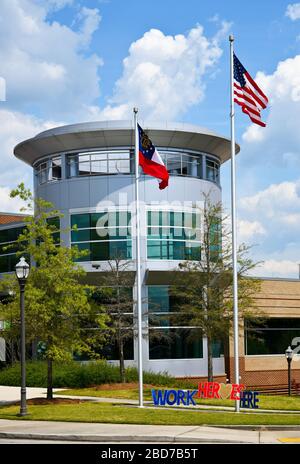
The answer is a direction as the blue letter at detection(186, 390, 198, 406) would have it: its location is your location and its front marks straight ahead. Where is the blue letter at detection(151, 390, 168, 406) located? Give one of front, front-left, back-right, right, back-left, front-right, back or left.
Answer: right

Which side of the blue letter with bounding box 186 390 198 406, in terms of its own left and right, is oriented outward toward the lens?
front

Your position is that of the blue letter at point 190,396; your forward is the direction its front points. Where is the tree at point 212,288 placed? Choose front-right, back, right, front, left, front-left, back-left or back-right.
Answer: back

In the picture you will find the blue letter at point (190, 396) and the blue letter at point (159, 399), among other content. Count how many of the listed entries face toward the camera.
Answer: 2

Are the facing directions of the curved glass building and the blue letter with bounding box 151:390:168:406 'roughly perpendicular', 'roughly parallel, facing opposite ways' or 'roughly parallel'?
roughly parallel

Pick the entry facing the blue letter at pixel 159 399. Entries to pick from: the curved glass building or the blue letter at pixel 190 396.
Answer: the curved glass building

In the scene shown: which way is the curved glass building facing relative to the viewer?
toward the camera

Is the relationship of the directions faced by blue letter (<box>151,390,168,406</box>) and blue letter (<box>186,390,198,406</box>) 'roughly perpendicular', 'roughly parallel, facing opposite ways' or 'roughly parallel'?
roughly parallel

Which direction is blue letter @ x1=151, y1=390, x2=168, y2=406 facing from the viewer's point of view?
toward the camera

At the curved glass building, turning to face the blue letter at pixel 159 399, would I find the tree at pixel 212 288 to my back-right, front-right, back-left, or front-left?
front-left

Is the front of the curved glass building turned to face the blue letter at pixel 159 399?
yes
